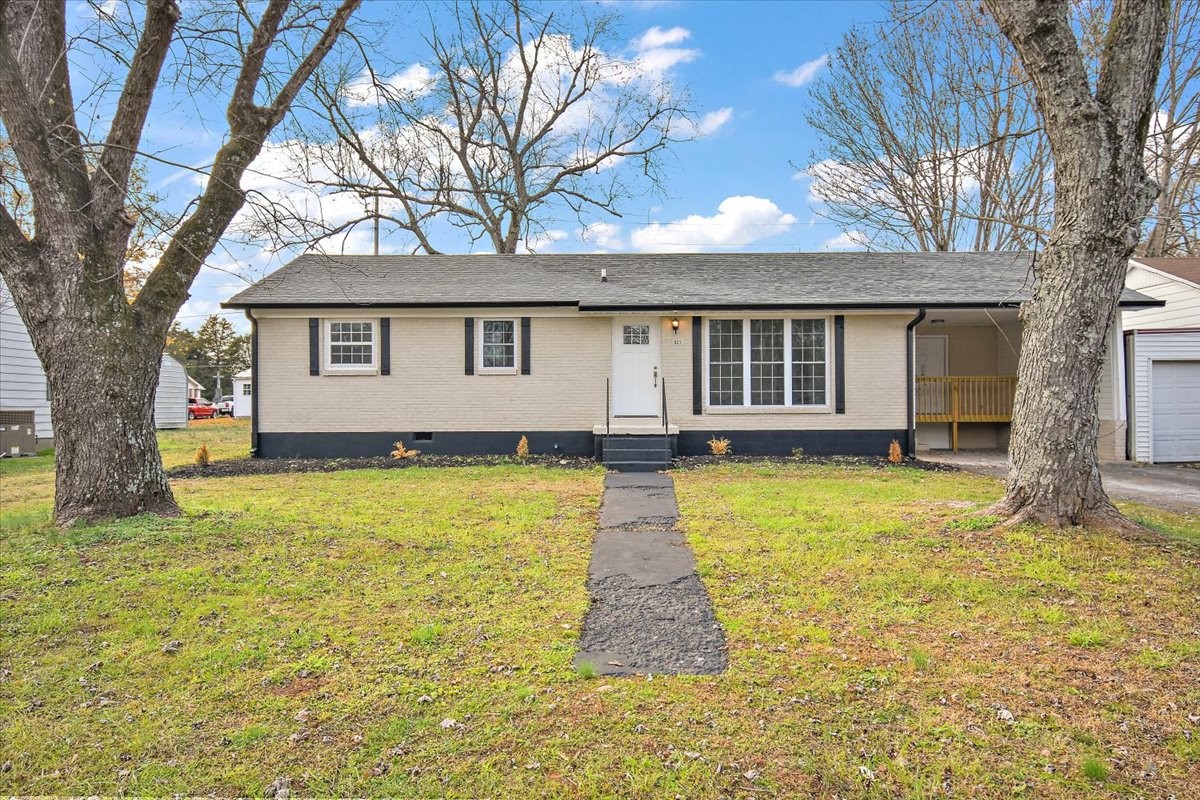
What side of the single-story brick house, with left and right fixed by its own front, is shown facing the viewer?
front

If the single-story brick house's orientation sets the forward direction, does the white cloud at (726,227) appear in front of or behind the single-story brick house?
behind

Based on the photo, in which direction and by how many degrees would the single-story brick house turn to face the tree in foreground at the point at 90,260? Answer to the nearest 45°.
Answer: approximately 45° to its right

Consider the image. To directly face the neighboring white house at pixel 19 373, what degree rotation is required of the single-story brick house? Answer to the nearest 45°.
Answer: approximately 90° to its right

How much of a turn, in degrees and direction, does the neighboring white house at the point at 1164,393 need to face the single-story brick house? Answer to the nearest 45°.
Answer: approximately 45° to its right

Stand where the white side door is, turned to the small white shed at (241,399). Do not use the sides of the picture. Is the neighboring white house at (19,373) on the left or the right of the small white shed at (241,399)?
left

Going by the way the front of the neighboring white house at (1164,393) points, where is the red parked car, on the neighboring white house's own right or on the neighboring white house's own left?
on the neighboring white house's own right

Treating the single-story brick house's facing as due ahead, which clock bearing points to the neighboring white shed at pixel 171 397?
The neighboring white shed is roughly at 4 o'clock from the single-story brick house.

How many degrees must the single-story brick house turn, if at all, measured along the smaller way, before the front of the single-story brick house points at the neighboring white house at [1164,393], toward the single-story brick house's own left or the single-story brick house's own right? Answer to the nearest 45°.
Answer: approximately 90° to the single-story brick house's own left

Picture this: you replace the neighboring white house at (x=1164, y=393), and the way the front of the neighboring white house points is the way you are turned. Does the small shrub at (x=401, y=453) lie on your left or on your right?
on your right

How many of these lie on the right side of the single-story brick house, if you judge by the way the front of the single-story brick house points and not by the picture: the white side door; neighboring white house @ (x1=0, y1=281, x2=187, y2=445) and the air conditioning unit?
2

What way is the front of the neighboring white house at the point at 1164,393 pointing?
toward the camera

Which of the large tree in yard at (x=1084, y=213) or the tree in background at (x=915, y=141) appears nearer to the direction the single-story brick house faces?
the large tree in yard

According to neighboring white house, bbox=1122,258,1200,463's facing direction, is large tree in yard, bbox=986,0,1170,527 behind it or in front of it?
in front
